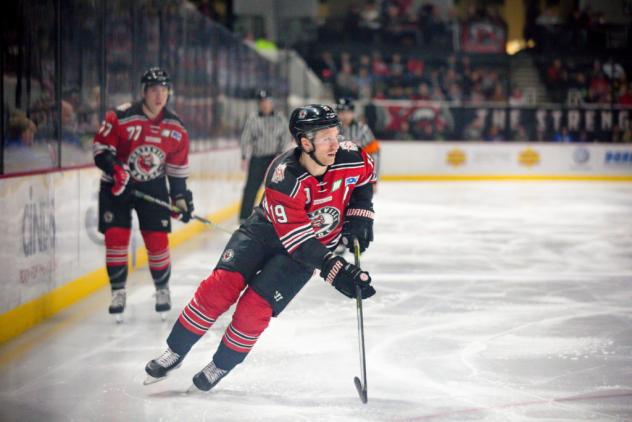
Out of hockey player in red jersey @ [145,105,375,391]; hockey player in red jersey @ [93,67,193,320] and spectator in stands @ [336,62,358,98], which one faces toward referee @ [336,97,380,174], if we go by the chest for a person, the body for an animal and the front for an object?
the spectator in stands

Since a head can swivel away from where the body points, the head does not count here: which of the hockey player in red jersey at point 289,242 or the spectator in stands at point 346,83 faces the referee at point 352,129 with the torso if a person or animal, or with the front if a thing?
the spectator in stands

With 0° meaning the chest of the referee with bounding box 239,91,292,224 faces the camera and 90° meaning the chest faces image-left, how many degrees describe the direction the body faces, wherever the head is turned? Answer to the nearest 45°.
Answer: approximately 0°

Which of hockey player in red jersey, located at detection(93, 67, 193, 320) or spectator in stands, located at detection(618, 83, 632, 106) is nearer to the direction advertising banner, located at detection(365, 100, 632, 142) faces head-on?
the hockey player in red jersey

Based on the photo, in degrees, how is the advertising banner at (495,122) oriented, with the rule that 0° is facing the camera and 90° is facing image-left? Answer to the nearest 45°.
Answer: approximately 0°

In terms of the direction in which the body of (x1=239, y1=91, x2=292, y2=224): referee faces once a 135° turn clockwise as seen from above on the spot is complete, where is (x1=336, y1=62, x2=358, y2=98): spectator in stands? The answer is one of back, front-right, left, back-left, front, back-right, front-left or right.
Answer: front-right

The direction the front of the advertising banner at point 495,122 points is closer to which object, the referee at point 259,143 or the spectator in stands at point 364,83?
the referee
